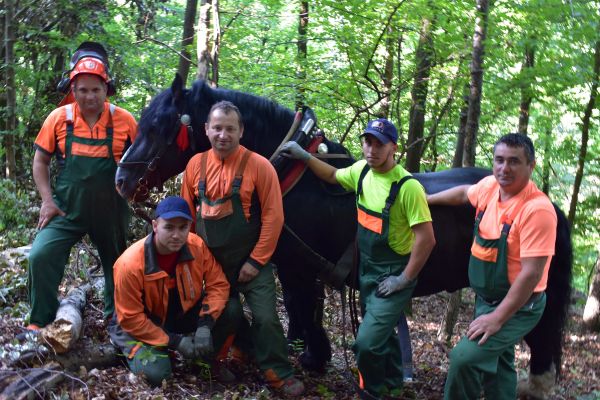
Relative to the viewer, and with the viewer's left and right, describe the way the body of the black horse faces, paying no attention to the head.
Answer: facing to the left of the viewer

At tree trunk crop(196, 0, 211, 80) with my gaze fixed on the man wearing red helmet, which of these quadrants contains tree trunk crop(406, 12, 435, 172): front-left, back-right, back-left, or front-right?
back-left

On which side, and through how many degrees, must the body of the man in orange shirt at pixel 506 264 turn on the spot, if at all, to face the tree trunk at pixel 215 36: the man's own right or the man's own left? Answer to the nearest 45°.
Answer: approximately 90° to the man's own right

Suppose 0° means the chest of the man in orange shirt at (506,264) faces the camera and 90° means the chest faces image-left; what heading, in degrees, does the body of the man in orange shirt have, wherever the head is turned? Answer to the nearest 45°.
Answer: approximately 45°

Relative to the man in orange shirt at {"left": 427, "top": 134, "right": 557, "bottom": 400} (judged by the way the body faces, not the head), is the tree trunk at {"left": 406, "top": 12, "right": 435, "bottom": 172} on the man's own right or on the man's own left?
on the man's own right

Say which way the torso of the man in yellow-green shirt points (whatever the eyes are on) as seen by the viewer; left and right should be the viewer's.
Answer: facing the viewer and to the left of the viewer

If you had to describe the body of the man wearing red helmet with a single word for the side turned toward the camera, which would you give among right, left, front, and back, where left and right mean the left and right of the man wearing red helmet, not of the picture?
front

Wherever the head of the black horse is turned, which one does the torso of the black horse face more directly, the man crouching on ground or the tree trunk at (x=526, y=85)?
the man crouching on ground

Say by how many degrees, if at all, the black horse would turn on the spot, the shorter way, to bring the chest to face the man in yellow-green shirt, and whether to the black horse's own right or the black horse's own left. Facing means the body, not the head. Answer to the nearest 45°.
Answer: approximately 135° to the black horse's own left

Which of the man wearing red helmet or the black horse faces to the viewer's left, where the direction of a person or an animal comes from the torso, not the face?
the black horse

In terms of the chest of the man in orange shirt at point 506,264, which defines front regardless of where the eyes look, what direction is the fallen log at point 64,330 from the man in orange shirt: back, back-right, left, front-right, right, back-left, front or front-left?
front-right

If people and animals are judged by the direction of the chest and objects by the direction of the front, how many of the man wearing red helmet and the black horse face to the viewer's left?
1
